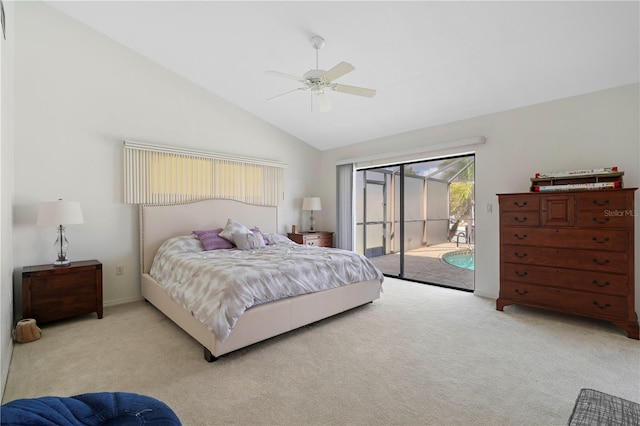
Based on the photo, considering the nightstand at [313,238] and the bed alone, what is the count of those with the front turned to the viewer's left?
0

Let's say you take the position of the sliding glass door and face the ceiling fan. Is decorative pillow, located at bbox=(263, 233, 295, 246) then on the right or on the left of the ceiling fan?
right

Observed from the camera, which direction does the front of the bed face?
facing the viewer and to the right of the viewer

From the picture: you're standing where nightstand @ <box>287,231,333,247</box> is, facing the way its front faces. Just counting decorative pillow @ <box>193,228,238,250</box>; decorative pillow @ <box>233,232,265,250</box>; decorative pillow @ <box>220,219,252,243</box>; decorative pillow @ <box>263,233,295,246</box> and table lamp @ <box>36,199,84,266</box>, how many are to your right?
5

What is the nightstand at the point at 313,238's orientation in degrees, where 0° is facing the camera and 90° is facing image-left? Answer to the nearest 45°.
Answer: approximately 315°

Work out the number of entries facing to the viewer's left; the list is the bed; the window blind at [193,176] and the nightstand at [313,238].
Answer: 0

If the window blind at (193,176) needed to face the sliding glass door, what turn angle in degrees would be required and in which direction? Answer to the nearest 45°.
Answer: approximately 45° to its left

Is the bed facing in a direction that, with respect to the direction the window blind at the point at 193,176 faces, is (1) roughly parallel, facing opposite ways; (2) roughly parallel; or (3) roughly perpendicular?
roughly parallel

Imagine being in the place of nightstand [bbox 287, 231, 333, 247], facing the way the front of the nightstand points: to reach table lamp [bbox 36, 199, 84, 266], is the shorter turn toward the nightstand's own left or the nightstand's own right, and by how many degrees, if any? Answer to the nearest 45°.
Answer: approximately 90° to the nightstand's own right

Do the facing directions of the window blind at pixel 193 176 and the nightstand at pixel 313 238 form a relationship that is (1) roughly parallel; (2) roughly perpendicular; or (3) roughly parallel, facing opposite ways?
roughly parallel

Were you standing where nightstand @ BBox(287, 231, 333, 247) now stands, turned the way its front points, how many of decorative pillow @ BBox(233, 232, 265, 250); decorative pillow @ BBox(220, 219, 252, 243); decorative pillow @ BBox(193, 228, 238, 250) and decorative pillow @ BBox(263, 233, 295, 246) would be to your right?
4

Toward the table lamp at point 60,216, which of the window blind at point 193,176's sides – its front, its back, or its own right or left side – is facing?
right

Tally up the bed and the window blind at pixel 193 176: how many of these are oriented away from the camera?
0

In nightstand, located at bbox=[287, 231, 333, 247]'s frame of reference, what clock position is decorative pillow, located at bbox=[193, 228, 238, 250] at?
The decorative pillow is roughly at 3 o'clock from the nightstand.

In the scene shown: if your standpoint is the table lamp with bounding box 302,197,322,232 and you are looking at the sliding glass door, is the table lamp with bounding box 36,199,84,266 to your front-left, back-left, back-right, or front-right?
back-right

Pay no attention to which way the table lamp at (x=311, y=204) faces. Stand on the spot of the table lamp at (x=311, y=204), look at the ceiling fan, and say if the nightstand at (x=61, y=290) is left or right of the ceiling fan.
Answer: right

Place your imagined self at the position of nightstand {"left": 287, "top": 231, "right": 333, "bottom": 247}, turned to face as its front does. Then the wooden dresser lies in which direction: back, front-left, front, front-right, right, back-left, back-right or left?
front
